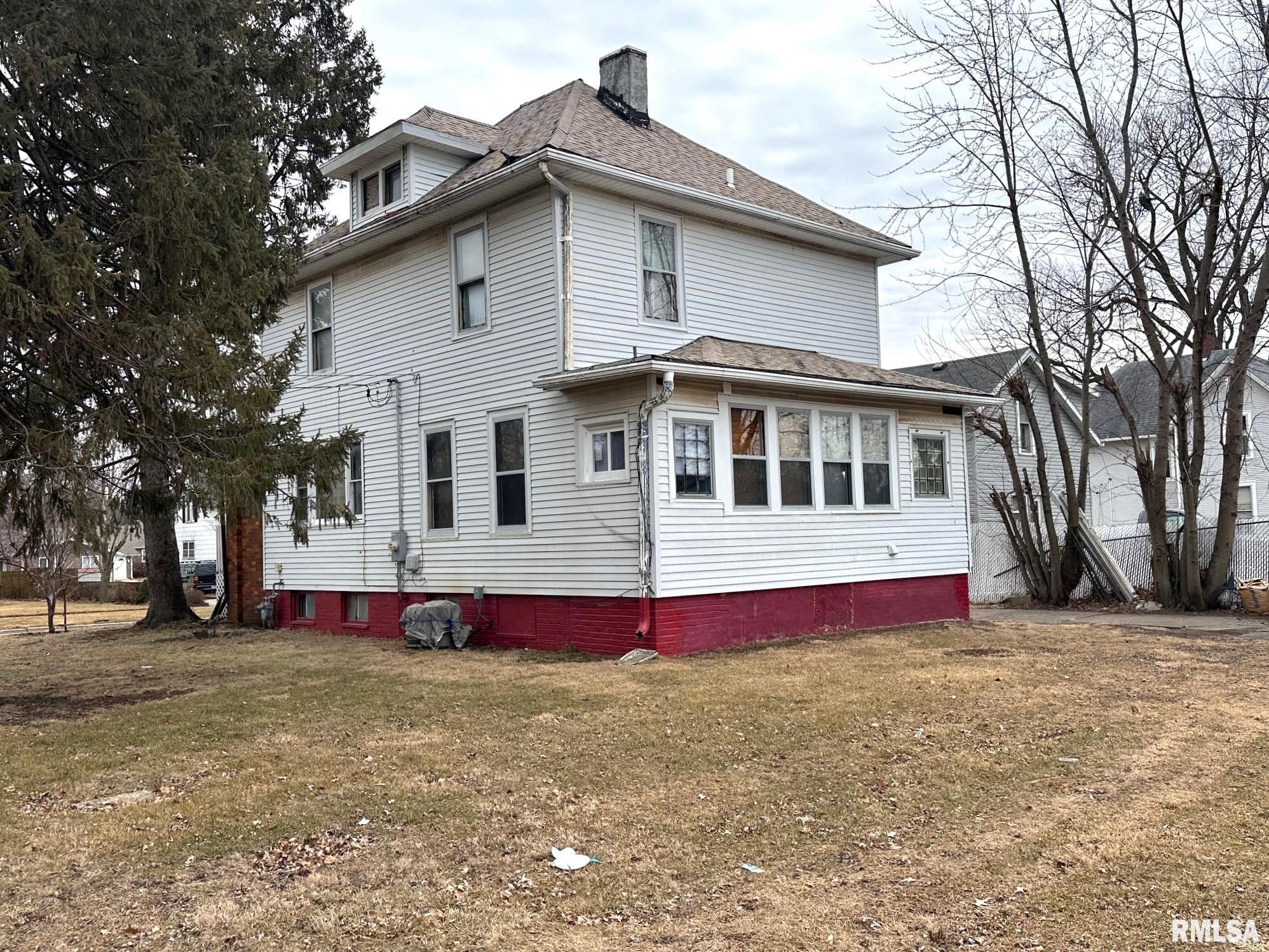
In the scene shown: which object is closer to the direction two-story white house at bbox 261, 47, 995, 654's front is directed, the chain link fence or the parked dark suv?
the parked dark suv

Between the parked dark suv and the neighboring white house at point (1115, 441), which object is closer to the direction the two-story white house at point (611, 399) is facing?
the parked dark suv

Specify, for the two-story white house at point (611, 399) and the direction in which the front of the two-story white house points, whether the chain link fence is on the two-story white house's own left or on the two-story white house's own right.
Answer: on the two-story white house's own right

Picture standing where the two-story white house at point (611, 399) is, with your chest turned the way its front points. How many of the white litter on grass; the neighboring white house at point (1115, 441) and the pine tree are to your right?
1

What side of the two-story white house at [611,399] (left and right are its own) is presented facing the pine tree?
left

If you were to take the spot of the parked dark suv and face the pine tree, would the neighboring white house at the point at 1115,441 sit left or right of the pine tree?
left

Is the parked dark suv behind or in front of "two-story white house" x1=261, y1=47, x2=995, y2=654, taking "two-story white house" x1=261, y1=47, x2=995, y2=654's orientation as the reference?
in front

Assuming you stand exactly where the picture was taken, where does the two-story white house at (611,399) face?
facing away from the viewer and to the left of the viewer

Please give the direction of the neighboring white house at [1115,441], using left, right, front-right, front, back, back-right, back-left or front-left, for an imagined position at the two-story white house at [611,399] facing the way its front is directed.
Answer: right

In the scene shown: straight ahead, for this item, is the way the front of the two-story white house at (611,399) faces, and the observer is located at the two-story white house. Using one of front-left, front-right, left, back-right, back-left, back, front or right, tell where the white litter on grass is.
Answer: back-left
